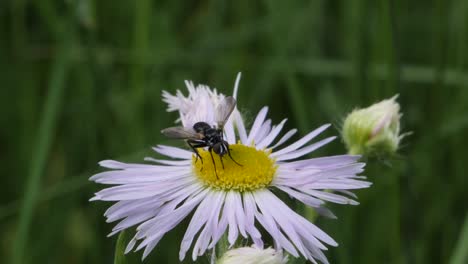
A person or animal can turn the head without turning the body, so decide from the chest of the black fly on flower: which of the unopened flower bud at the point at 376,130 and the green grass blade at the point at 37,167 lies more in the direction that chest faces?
the unopened flower bud

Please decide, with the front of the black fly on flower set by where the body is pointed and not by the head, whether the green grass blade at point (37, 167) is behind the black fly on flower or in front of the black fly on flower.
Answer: behind

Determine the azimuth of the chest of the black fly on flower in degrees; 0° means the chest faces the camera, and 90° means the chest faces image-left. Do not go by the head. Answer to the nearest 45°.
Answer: approximately 315°
